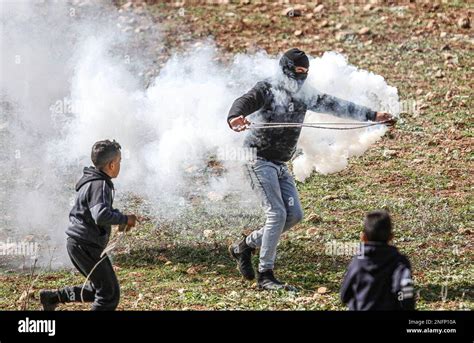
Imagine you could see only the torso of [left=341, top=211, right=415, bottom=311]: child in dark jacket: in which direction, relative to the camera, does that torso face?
away from the camera

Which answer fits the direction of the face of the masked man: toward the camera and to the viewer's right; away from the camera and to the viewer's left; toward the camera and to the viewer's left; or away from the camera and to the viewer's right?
toward the camera and to the viewer's right

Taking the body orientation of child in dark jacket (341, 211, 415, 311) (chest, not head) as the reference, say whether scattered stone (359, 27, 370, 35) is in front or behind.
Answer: in front

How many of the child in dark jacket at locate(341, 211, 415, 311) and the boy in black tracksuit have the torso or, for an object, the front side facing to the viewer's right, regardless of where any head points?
1

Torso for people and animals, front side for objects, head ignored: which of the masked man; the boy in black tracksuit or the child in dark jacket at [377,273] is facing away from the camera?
the child in dark jacket

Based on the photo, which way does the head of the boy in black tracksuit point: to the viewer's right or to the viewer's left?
to the viewer's right

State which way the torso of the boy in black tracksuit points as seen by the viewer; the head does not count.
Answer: to the viewer's right

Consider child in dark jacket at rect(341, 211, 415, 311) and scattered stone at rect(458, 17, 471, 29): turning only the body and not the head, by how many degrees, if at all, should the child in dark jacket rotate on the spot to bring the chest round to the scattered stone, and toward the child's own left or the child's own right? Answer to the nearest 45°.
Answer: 0° — they already face it

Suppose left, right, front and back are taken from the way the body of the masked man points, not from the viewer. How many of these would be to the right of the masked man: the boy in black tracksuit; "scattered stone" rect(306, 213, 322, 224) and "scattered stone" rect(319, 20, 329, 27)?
1

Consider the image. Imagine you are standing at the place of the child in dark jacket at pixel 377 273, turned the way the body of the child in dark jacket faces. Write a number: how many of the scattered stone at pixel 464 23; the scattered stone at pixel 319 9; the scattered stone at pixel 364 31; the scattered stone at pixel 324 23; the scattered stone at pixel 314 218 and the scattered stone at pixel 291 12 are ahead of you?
6

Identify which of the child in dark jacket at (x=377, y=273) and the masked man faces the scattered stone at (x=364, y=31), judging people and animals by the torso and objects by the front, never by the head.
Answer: the child in dark jacket

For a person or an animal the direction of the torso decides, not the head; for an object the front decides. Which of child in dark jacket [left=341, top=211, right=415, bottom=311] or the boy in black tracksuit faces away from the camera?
the child in dark jacket

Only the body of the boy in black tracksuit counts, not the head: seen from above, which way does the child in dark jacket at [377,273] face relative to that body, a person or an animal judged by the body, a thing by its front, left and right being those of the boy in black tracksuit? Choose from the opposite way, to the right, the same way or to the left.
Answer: to the left

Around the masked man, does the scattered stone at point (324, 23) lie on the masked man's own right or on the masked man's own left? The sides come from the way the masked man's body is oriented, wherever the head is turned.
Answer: on the masked man's own left
